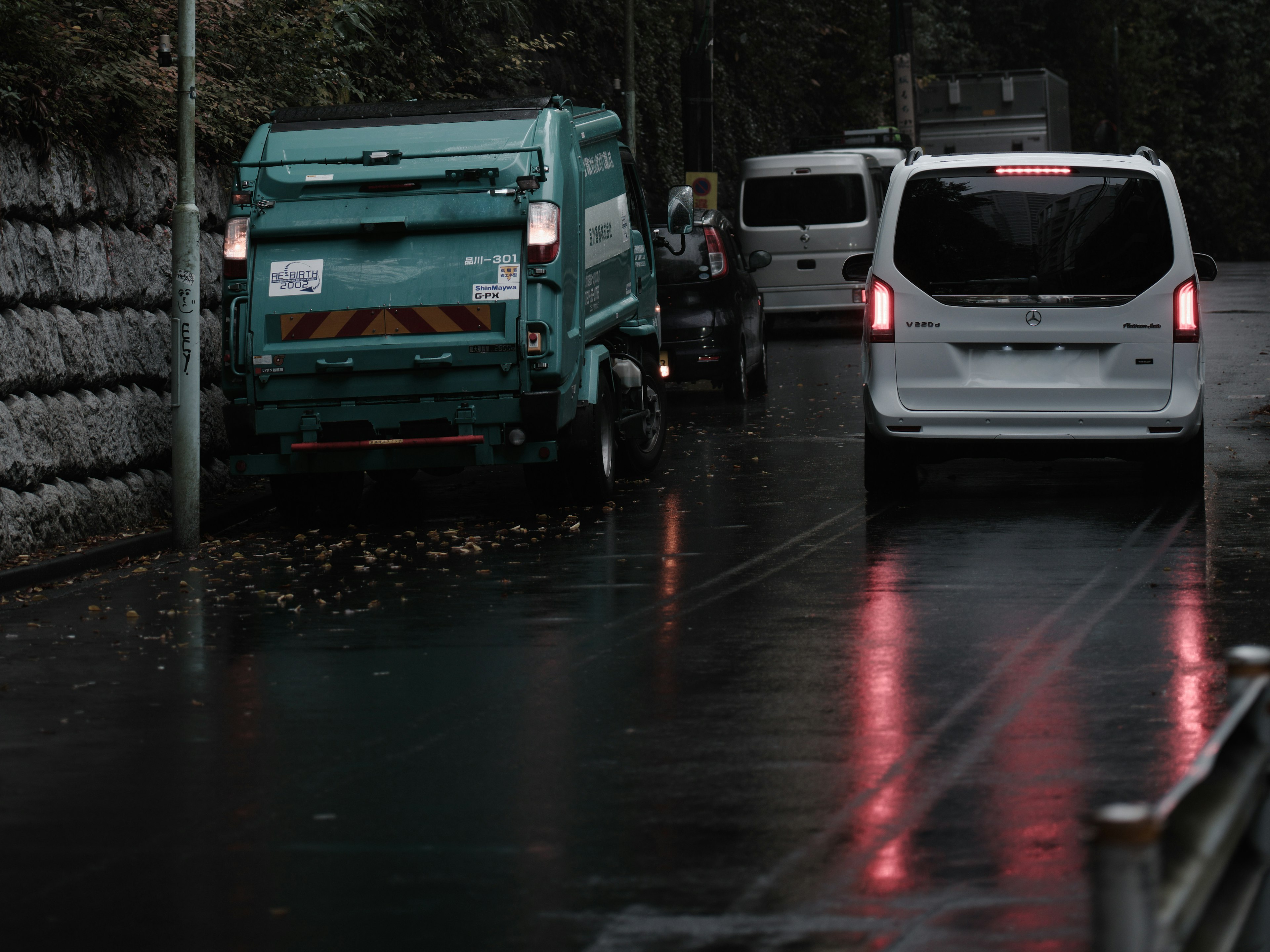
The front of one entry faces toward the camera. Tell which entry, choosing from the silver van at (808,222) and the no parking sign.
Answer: the no parking sign

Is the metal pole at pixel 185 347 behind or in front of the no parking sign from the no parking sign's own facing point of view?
in front

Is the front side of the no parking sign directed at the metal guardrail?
yes

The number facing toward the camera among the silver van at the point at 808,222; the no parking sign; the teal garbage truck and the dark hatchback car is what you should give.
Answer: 1

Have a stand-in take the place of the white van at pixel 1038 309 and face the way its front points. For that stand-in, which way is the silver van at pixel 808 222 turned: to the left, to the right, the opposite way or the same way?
the same way

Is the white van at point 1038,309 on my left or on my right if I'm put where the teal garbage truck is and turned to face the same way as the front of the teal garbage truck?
on my right

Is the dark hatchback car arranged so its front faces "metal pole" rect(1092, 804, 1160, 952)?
no

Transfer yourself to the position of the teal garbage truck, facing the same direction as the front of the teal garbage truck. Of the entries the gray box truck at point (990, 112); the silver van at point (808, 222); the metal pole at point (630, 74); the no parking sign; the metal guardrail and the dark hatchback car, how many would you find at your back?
1

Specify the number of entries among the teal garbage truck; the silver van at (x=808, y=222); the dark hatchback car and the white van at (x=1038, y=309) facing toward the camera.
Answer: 0

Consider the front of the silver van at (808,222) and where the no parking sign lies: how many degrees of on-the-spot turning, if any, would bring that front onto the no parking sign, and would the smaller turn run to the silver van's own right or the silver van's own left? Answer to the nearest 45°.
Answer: approximately 90° to the silver van's own left

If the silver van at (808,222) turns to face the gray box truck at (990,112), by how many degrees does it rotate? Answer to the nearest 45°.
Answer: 0° — it already faces it

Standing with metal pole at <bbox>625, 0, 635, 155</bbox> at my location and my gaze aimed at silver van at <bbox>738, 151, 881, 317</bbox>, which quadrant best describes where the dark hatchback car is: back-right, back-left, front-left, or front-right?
front-right

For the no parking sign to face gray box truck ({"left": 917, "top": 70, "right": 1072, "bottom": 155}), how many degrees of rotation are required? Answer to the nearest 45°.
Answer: approximately 180°

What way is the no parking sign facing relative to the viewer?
toward the camera

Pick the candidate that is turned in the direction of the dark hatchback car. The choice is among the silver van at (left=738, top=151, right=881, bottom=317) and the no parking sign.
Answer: the no parking sign

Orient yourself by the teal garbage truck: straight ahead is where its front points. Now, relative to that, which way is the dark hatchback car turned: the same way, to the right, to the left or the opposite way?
the same way

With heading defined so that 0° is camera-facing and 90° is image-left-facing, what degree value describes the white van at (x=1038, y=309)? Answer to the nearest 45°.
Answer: approximately 180°

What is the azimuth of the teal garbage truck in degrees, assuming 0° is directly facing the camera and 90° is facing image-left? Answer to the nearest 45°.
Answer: approximately 180°

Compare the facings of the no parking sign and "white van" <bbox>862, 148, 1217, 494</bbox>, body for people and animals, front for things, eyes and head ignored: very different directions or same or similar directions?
very different directions

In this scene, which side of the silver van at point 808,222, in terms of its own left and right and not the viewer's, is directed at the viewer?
back

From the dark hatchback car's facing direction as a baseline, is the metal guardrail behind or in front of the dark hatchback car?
behind

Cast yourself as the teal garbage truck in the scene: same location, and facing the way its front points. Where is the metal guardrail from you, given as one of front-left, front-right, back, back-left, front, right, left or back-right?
back
